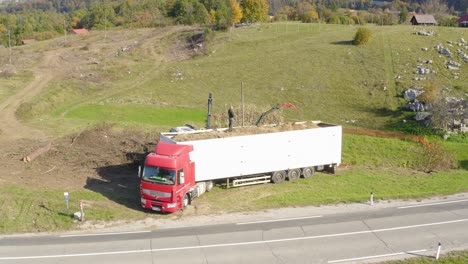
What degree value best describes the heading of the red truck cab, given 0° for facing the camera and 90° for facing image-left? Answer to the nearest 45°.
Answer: approximately 45°

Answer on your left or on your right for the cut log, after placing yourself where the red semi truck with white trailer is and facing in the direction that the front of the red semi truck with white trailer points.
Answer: on your right

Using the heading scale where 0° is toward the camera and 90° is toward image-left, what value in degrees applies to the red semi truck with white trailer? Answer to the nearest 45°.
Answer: approximately 45°

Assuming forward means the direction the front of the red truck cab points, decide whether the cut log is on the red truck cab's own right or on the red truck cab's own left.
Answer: on the red truck cab's own right
